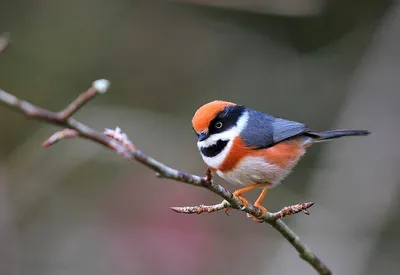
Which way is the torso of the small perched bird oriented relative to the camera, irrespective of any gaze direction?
to the viewer's left
